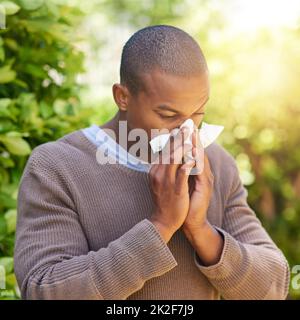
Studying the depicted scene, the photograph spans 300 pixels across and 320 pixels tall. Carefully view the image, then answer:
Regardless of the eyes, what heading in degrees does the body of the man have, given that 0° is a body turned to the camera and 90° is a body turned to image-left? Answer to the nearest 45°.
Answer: approximately 315°

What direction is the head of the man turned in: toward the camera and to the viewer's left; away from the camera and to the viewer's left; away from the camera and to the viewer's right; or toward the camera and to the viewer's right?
toward the camera and to the viewer's right
